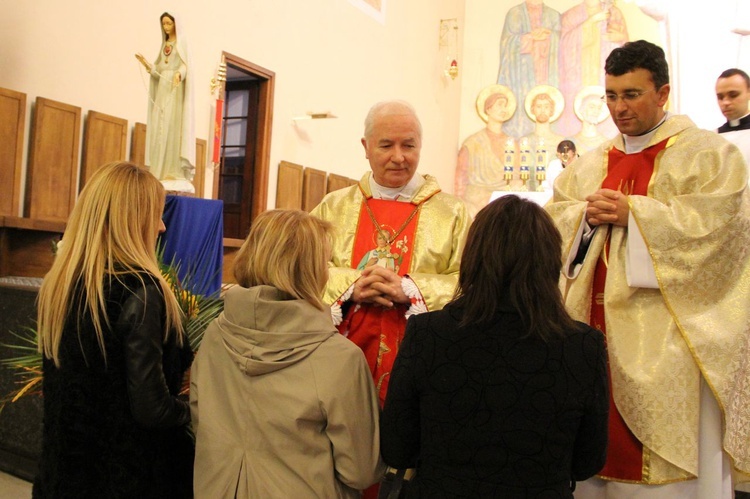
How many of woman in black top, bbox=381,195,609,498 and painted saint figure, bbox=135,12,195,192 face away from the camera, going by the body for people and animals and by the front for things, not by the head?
1

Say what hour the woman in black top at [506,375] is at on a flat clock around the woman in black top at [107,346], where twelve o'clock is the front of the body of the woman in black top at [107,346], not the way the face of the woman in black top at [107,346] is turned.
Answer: the woman in black top at [506,375] is roughly at 3 o'clock from the woman in black top at [107,346].

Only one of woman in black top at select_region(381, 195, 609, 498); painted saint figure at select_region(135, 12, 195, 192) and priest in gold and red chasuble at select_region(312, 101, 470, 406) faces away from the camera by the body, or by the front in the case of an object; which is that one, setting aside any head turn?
the woman in black top

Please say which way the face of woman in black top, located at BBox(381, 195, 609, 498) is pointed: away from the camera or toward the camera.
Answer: away from the camera

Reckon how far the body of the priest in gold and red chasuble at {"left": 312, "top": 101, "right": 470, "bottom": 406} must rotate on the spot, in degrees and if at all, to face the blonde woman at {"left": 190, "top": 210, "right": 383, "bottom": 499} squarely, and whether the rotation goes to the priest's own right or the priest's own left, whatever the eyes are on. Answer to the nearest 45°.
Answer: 0° — they already face them

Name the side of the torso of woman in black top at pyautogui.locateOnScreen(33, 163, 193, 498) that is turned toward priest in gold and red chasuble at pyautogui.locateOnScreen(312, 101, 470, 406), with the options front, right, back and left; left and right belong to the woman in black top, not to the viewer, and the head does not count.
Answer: front

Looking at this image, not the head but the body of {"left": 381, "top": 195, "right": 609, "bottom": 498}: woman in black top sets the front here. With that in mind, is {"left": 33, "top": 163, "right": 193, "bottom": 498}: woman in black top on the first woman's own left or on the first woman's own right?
on the first woman's own left

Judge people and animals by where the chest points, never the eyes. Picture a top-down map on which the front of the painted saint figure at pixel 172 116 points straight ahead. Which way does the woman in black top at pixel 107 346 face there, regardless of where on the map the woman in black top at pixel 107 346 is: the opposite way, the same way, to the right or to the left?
the opposite way

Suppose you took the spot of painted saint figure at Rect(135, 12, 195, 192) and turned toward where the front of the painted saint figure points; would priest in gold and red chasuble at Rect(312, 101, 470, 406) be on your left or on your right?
on your left

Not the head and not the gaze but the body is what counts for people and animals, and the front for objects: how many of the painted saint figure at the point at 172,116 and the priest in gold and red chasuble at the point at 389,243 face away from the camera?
0

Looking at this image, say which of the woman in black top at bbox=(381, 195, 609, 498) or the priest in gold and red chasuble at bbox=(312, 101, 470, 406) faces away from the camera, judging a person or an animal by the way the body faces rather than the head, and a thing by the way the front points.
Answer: the woman in black top

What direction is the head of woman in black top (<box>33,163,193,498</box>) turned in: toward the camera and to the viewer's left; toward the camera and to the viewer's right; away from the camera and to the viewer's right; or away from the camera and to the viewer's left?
away from the camera and to the viewer's right

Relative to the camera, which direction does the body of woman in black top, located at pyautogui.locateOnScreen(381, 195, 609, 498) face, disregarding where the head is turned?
away from the camera
